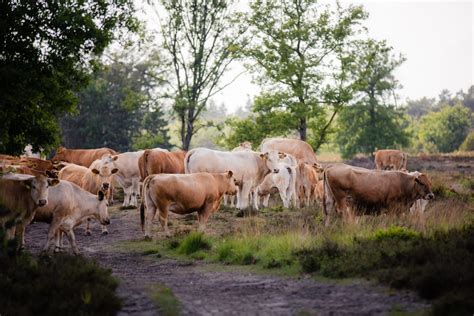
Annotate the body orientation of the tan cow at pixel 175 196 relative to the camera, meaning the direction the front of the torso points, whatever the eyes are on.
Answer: to the viewer's right

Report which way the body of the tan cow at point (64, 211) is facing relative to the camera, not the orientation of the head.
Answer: to the viewer's right

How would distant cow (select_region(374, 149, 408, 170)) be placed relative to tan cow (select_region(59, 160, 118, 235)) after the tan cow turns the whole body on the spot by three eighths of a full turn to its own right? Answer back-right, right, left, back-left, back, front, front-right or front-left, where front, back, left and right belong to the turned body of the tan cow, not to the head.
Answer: back-right

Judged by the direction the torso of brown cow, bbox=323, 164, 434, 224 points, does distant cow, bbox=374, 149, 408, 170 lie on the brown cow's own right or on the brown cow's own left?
on the brown cow's own left

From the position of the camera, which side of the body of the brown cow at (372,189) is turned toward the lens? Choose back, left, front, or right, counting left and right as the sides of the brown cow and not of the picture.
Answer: right

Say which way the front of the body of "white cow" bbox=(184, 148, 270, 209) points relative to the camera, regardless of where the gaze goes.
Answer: to the viewer's right

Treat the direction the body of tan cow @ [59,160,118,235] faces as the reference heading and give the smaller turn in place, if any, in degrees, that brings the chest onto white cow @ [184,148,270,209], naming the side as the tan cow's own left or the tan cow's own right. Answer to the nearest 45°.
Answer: approximately 45° to the tan cow's own left

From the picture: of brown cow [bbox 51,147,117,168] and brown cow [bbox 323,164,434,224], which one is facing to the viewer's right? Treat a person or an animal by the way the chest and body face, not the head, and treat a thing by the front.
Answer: brown cow [bbox 323,164,434,224]

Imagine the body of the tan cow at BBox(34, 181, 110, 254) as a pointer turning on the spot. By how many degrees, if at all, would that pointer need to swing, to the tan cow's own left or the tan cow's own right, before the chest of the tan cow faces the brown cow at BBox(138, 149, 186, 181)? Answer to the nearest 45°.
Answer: approximately 90° to the tan cow's own left

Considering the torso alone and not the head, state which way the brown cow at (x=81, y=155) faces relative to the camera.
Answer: to the viewer's left

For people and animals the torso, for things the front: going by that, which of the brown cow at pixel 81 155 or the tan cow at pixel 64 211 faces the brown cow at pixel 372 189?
the tan cow
